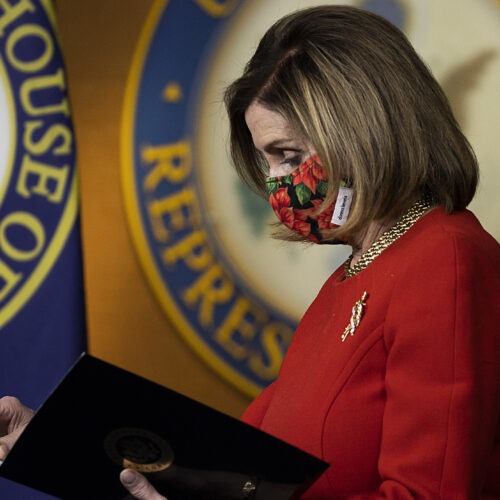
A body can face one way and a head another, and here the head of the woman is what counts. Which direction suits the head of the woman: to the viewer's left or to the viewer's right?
to the viewer's left

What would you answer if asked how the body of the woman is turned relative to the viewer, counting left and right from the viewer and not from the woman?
facing to the left of the viewer
